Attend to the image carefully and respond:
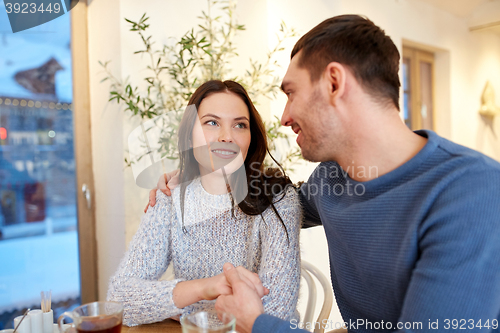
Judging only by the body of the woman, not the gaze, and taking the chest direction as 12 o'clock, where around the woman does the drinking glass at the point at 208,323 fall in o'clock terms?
The drinking glass is roughly at 12 o'clock from the woman.

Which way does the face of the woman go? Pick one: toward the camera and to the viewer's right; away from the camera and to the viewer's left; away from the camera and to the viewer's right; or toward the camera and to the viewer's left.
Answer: toward the camera and to the viewer's right

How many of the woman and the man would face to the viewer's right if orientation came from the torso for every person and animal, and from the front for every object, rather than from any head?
0

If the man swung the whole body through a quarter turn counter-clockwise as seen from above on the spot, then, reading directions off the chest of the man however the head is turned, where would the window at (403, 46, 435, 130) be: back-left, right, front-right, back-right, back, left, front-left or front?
back-left

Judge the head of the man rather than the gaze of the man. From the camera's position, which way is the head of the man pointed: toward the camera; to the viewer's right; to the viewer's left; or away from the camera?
to the viewer's left

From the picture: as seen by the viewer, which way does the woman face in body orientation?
toward the camera
